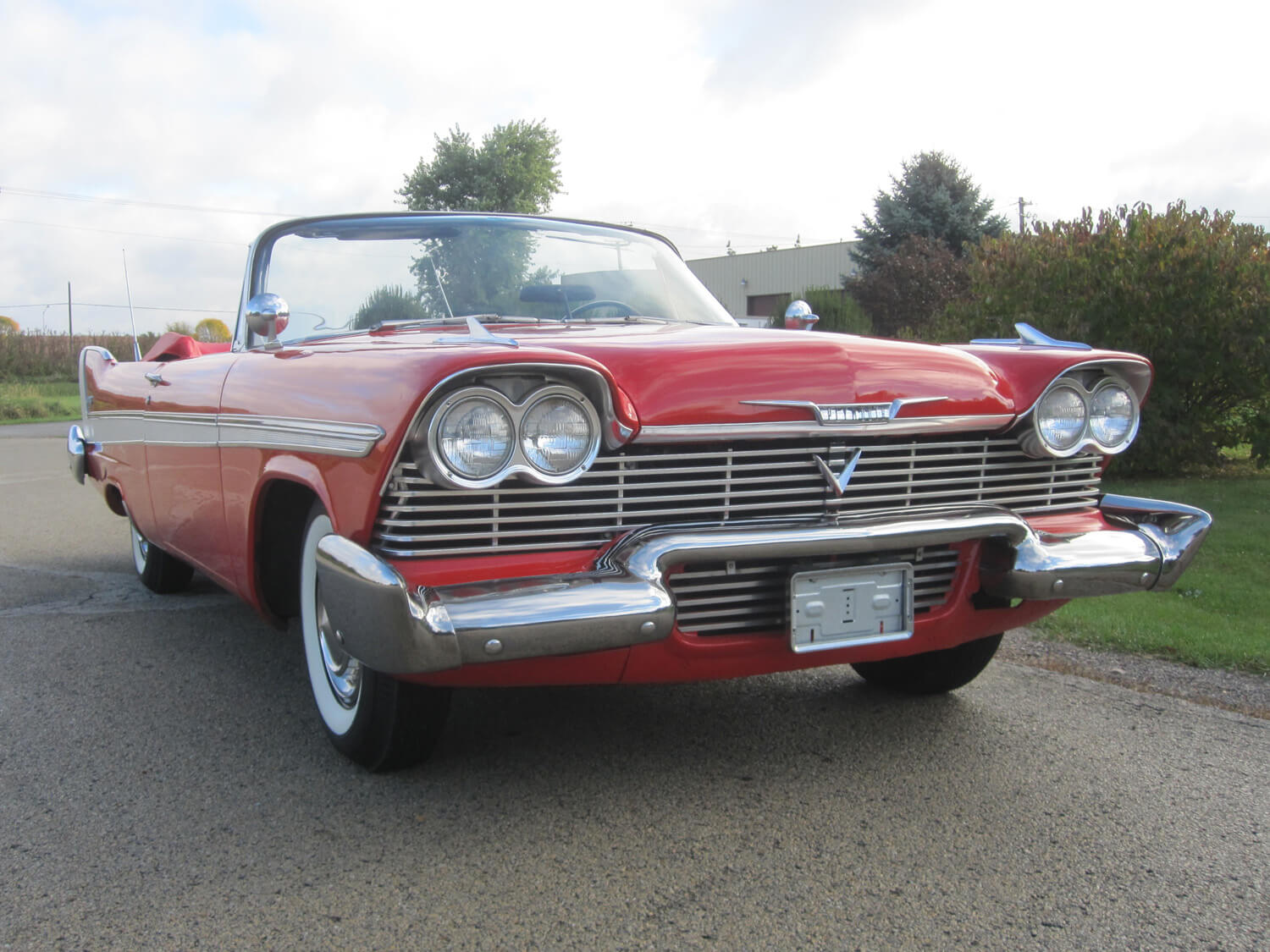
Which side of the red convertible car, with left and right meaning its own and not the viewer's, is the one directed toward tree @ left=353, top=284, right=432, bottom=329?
back

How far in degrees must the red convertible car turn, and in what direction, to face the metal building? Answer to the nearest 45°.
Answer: approximately 135° to its left

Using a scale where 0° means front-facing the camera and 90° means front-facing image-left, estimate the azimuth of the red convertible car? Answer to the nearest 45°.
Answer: approximately 315°

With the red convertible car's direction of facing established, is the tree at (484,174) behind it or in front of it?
behind

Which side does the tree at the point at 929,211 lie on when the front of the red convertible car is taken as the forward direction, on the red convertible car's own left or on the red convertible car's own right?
on the red convertible car's own left

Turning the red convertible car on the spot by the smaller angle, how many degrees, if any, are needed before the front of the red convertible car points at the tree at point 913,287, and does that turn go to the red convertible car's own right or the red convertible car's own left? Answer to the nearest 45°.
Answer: approximately 135° to the red convertible car's own left

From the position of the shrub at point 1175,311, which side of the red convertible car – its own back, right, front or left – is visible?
left
